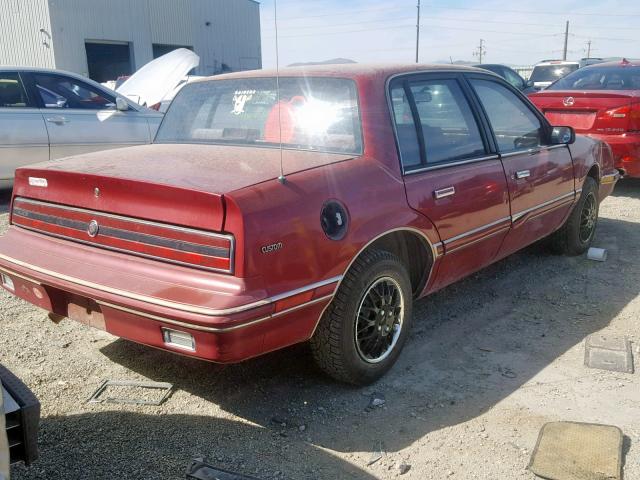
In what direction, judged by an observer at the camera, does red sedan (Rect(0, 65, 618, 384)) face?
facing away from the viewer and to the right of the viewer

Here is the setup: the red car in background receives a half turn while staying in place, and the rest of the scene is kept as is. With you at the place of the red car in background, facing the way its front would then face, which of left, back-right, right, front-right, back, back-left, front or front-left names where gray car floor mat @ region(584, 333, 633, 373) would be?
front-left

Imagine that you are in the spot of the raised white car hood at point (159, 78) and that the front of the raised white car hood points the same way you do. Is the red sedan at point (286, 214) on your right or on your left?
on your right

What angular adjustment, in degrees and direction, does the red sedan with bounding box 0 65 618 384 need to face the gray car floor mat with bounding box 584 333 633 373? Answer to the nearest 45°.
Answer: approximately 45° to its right

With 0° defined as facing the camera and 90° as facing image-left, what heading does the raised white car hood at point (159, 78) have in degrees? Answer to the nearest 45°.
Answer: approximately 225°

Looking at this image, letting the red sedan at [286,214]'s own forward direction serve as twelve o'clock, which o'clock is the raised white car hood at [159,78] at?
The raised white car hood is roughly at 10 o'clock from the red sedan.

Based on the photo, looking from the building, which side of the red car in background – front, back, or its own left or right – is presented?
left

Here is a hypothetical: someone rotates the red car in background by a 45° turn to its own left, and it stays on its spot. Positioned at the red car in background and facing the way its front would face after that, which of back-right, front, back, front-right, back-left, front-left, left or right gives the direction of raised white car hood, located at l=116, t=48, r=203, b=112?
left

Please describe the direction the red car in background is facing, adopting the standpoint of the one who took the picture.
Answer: facing away from the viewer and to the right of the viewer
